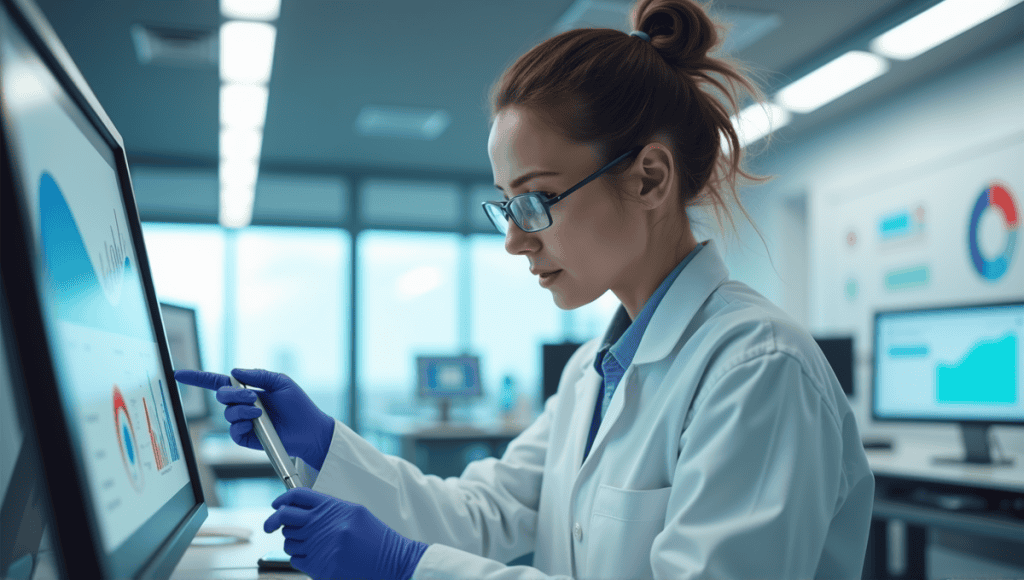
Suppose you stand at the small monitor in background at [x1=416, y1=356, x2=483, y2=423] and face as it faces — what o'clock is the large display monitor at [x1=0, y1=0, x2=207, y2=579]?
The large display monitor is roughly at 12 o'clock from the small monitor in background.

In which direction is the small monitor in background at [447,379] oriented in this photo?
toward the camera

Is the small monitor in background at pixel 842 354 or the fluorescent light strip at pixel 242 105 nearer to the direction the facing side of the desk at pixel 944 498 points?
the fluorescent light strip

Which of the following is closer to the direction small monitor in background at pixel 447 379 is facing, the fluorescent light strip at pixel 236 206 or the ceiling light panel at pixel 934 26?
the ceiling light panel

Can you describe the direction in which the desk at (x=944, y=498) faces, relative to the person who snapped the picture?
facing the viewer and to the left of the viewer

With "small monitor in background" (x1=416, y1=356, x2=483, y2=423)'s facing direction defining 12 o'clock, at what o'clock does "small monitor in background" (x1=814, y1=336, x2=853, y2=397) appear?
"small monitor in background" (x1=814, y1=336, x2=853, y2=397) is roughly at 10 o'clock from "small monitor in background" (x1=416, y1=356, x2=483, y2=423).

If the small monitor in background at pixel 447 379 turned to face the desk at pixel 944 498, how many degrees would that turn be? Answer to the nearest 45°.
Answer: approximately 45° to its left

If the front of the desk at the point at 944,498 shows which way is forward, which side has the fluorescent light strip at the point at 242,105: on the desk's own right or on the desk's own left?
on the desk's own right

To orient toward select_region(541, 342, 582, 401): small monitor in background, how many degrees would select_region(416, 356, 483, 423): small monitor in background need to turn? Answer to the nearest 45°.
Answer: approximately 45° to its left

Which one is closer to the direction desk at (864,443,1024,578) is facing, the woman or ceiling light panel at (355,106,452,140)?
the woman

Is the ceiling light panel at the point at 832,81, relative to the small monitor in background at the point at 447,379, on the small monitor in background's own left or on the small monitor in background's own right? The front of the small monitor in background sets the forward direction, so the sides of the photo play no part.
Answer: on the small monitor in background's own left
